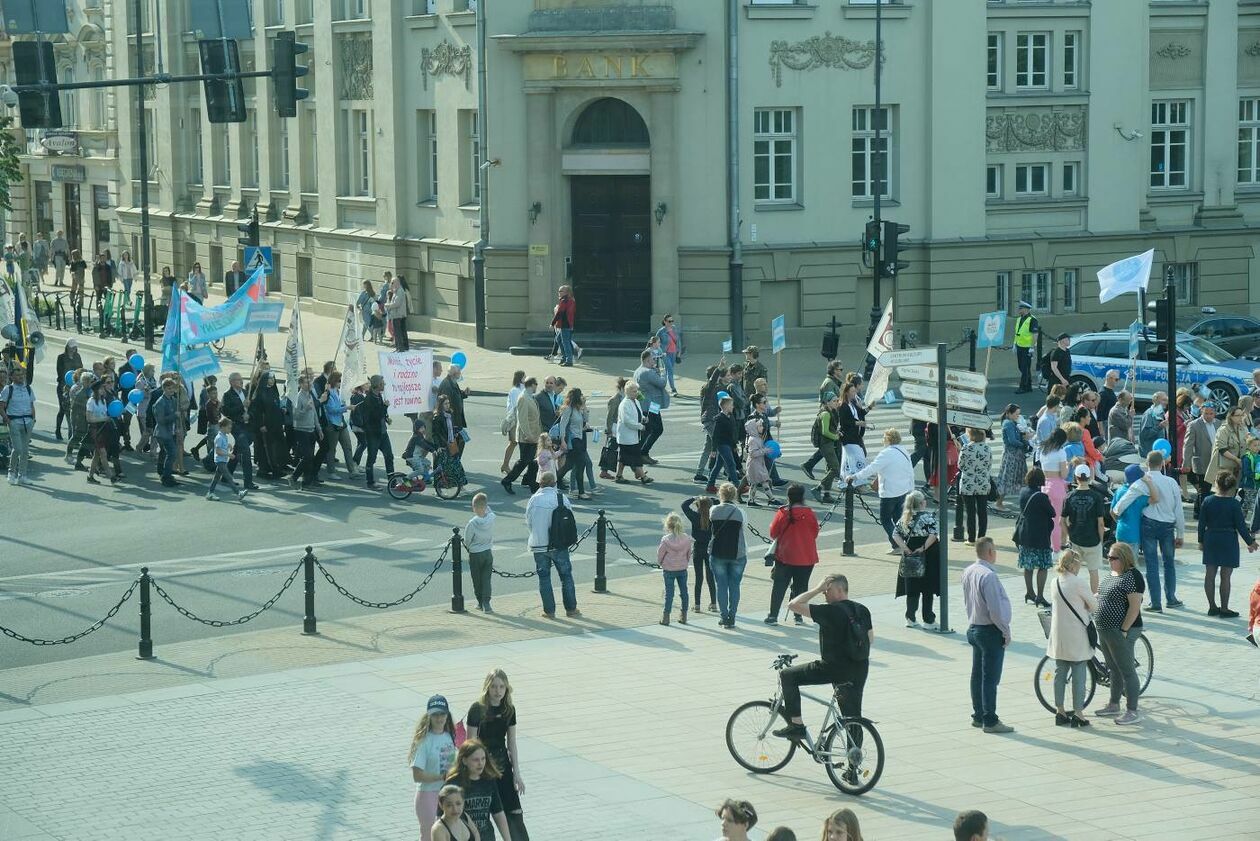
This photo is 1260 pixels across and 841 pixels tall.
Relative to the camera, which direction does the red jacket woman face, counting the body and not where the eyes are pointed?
away from the camera

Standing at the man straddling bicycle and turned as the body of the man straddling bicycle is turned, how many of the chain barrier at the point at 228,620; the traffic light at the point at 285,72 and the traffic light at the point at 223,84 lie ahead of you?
3

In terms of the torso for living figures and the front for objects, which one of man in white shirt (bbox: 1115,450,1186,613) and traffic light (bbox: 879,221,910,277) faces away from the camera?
the man in white shirt

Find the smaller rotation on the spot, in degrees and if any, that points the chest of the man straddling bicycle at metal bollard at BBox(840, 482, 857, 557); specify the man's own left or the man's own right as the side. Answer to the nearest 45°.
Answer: approximately 45° to the man's own right

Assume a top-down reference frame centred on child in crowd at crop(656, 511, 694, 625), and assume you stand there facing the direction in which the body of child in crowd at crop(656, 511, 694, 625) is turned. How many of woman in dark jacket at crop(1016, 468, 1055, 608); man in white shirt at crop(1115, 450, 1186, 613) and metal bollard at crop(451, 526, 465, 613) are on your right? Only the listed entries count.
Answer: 2

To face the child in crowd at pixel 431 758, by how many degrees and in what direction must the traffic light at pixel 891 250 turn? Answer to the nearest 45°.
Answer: approximately 90° to its right

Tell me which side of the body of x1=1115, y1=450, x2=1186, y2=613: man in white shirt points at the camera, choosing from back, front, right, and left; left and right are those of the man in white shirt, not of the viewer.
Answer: back

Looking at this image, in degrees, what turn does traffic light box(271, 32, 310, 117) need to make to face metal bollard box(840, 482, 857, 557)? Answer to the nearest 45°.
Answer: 0° — it already faces it

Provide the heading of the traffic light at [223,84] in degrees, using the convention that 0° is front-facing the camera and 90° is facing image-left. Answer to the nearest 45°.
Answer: approximately 180°
